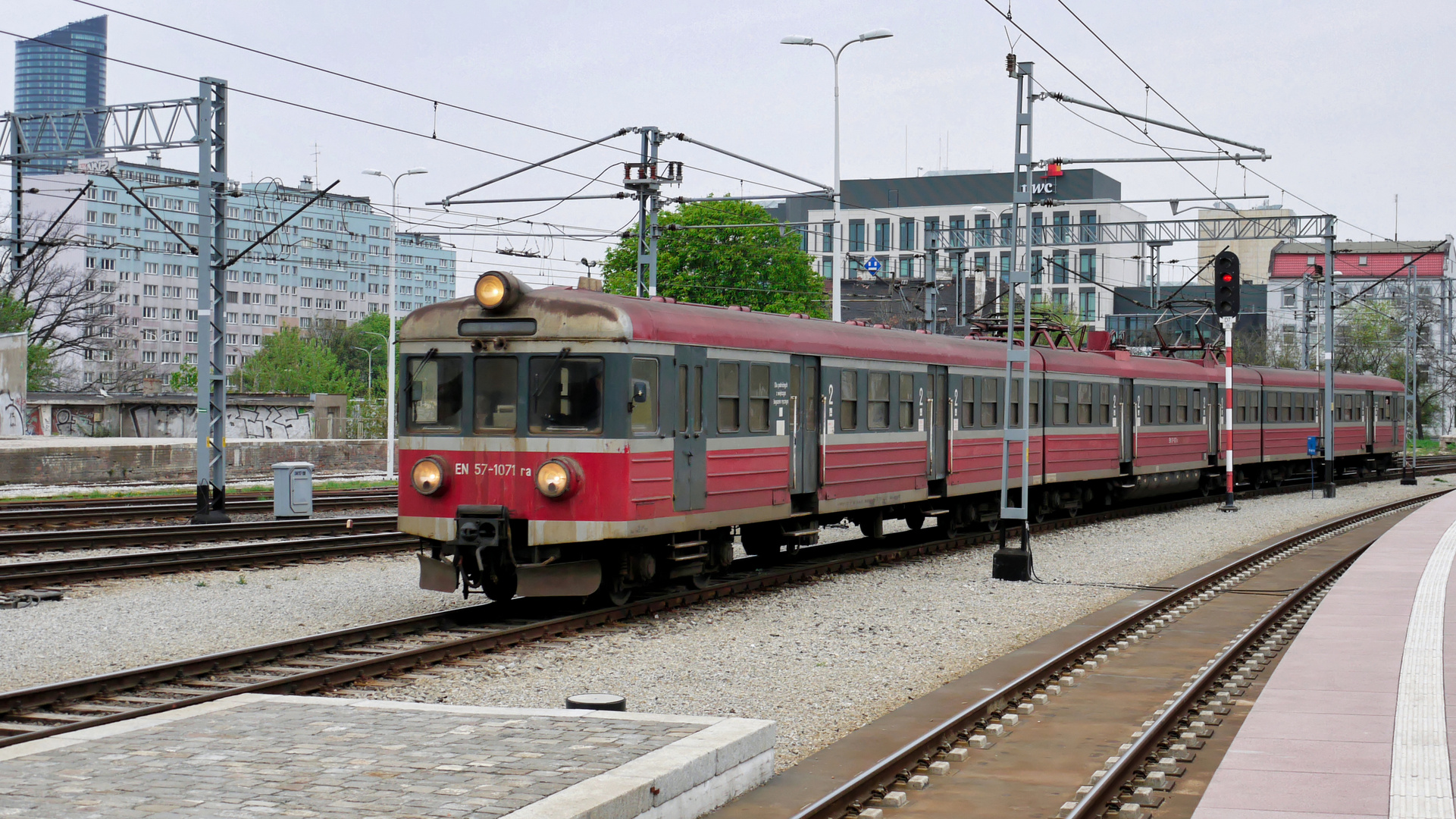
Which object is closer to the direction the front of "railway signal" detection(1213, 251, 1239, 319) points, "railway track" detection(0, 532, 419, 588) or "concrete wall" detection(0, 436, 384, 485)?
the railway track

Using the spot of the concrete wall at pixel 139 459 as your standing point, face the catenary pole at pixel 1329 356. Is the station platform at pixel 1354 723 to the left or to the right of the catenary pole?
right

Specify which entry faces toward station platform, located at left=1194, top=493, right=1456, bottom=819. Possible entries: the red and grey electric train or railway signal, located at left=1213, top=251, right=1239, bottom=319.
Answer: the railway signal

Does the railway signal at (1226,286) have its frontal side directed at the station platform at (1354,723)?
yes

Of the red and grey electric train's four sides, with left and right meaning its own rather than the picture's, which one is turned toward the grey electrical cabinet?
right

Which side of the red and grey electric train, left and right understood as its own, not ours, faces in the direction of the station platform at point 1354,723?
left

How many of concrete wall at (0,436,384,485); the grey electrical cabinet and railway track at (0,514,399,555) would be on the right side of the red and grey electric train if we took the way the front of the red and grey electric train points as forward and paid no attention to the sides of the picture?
3

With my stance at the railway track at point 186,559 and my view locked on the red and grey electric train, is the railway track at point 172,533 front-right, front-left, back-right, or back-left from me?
front-left

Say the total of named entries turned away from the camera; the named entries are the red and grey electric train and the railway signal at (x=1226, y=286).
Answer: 0

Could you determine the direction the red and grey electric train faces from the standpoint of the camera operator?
facing the viewer and to the left of the viewer

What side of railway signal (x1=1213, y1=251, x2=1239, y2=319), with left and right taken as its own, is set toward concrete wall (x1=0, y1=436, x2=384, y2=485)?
right

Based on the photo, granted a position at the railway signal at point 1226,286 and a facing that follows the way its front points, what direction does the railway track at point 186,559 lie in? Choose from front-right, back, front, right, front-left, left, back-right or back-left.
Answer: front-right

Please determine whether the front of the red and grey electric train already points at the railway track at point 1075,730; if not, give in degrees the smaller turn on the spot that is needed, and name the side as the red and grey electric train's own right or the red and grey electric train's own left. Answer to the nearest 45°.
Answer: approximately 90° to the red and grey electric train's own left

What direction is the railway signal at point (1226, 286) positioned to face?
toward the camera

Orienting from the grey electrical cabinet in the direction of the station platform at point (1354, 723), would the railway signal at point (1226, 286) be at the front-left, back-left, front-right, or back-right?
front-left

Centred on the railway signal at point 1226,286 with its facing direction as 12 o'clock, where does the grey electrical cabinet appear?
The grey electrical cabinet is roughly at 2 o'clock from the railway signal.
